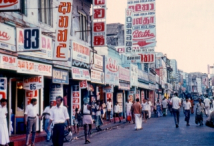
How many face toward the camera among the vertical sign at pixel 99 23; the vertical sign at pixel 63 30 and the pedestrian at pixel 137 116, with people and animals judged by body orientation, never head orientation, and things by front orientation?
2

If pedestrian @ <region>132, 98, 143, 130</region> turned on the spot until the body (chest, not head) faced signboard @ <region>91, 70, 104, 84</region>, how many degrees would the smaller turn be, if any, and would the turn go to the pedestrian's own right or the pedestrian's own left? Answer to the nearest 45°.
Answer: approximately 45° to the pedestrian's own left

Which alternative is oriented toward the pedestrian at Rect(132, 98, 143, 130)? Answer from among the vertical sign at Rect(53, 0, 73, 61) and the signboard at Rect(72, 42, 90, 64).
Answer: the signboard

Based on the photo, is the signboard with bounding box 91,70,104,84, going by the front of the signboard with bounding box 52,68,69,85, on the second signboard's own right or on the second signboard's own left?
on the second signboard's own left

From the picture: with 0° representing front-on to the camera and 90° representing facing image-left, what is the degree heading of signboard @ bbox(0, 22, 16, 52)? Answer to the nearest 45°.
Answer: approximately 315°

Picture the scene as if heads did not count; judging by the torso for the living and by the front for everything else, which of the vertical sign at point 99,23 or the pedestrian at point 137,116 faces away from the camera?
the pedestrian

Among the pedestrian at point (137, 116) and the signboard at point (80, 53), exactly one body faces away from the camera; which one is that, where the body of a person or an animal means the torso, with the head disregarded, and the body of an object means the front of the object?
the pedestrian

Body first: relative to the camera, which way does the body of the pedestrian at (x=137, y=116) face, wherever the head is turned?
away from the camera

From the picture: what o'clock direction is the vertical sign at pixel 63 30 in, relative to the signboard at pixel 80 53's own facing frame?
The vertical sign is roughly at 2 o'clock from the signboard.

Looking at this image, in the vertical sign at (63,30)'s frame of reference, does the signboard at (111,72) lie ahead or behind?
behind
